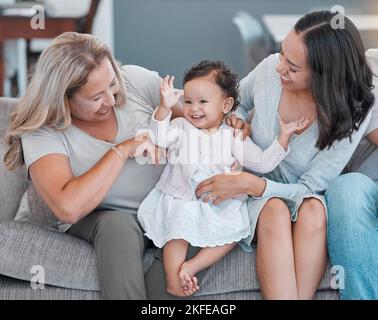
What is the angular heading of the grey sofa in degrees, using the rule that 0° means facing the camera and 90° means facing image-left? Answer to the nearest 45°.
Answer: approximately 0°

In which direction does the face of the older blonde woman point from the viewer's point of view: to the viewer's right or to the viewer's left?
to the viewer's right

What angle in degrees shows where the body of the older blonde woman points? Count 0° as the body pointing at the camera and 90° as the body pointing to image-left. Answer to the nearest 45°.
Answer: approximately 315°
